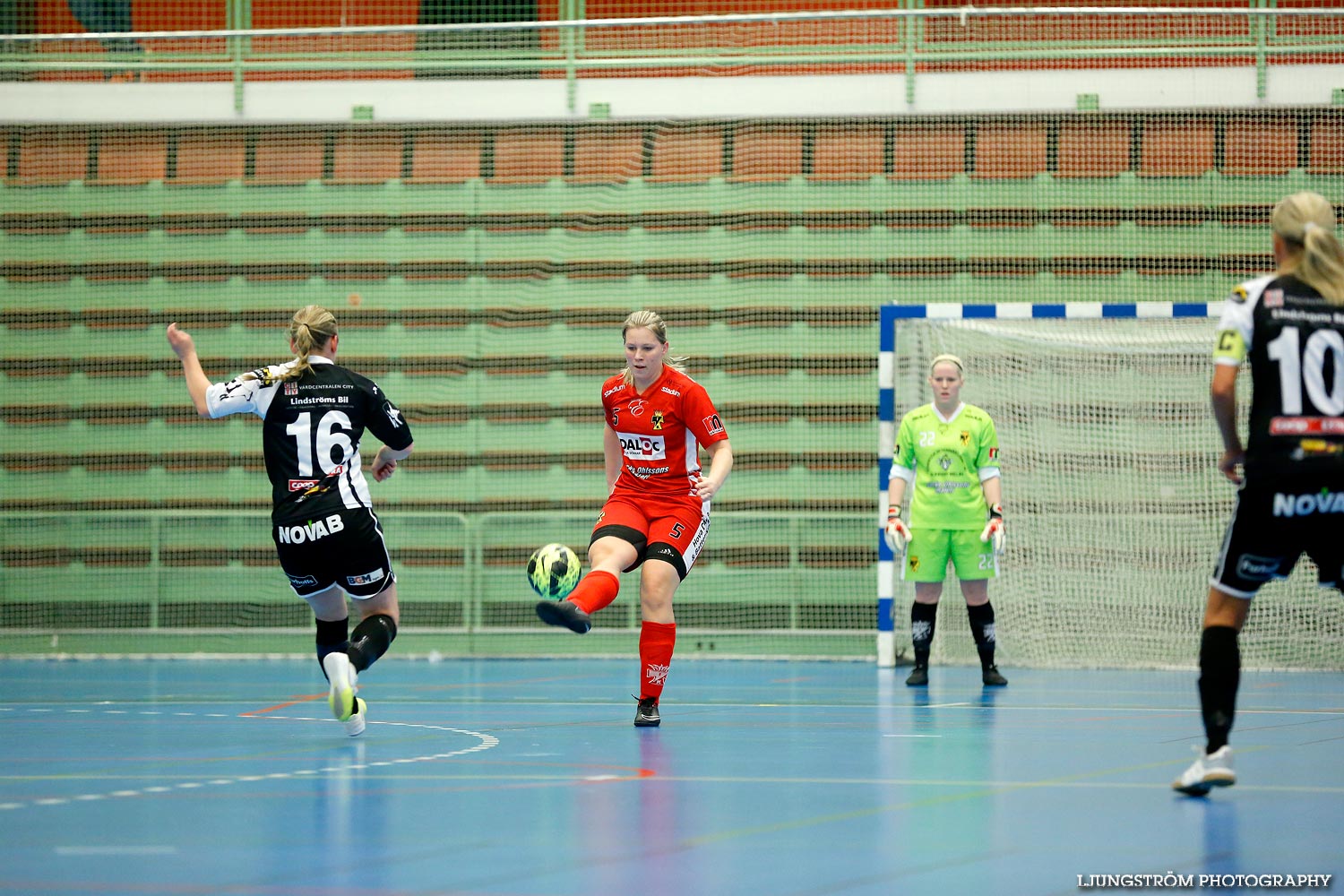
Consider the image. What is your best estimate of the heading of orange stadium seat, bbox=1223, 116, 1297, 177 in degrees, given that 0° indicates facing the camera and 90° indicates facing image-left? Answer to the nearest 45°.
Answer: approximately 0°

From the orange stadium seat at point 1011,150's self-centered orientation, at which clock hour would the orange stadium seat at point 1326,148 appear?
the orange stadium seat at point 1326,148 is roughly at 9 o'clock from the orange stadium seat at point 1011,150.

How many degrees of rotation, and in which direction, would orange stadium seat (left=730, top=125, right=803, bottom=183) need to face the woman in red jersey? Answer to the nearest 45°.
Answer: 0° — it already faces them

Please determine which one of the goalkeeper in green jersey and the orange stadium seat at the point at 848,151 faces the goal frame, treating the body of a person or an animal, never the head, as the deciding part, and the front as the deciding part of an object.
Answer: the orange stadium seat

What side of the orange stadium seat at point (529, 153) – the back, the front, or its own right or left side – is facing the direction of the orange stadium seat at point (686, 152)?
left

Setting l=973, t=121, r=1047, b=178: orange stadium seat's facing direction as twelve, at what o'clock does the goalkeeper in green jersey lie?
The goalkeeper in green jersey is roughly at 12 o'clock from the orange stadium seat.

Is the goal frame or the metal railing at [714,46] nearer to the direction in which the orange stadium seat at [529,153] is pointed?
the goal frame

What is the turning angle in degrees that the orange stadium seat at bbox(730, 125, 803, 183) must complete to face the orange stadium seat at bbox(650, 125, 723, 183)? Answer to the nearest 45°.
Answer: approximately 90° to its right

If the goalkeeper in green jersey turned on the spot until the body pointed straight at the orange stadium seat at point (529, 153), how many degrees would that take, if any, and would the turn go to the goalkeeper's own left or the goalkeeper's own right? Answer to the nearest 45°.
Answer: approximately 135° to the goalkeeper's own right

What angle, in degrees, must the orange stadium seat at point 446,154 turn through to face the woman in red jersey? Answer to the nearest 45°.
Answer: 0° — it already faces them
